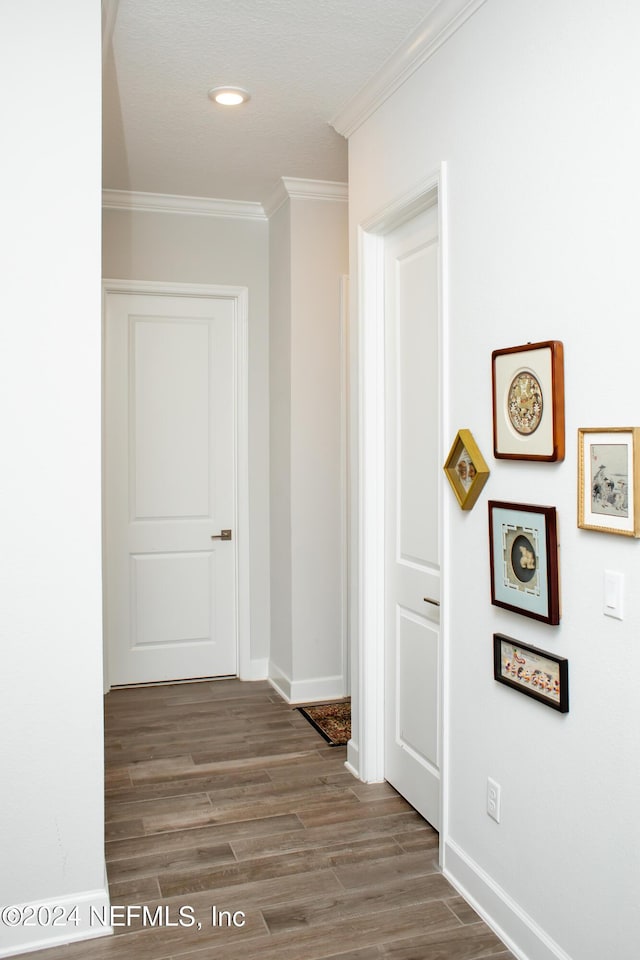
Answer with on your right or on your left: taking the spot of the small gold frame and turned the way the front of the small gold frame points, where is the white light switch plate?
on your left

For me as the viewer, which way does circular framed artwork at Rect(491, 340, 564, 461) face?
facing the viewer and to the left of the viewer

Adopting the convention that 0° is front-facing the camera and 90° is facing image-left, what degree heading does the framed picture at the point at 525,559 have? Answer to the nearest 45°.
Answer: approximately 45°

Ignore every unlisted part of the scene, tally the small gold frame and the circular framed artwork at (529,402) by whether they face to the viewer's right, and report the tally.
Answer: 0

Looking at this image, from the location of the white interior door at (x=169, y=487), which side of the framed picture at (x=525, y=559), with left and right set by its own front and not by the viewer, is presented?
right

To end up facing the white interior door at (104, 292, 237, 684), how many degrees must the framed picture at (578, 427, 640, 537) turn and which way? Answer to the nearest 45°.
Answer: approximately 90° to its right

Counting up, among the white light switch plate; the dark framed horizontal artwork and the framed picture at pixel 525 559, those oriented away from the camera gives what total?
0

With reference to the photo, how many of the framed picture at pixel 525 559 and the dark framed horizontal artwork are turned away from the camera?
0

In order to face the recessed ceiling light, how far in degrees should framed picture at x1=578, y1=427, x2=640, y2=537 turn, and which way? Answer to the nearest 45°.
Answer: approximately 90° to its right

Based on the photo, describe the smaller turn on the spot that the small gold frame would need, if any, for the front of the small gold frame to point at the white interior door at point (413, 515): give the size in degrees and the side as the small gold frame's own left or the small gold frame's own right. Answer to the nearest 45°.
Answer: approximately 135° to the small gold frame's own right
